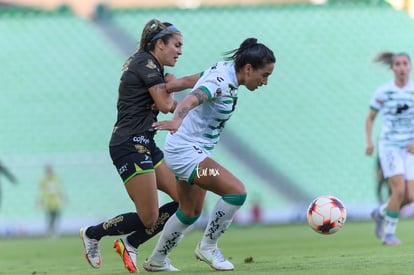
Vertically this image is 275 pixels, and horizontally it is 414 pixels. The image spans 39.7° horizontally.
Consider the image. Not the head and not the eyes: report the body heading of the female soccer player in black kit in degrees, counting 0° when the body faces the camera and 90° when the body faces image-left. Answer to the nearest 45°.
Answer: approximately 270°

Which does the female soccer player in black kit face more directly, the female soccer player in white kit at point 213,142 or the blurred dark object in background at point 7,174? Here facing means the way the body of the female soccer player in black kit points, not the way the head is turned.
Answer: the female soccer player in white kit

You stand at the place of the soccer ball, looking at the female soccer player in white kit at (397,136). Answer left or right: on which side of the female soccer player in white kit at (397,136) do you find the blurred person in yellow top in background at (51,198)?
left

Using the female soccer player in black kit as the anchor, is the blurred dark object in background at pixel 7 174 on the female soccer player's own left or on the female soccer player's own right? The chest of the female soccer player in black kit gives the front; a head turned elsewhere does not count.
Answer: on the female soccer player's own left

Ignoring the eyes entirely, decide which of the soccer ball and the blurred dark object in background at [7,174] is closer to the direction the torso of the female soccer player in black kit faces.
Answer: the soccer ball

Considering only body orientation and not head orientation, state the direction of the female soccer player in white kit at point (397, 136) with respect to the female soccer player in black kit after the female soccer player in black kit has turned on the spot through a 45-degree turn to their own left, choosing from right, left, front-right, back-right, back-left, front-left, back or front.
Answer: front

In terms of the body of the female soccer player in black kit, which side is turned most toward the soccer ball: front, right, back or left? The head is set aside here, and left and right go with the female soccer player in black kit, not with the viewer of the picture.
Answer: front

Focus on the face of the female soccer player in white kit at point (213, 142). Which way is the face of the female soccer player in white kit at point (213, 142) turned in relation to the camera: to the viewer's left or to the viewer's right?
to the viewer's right
